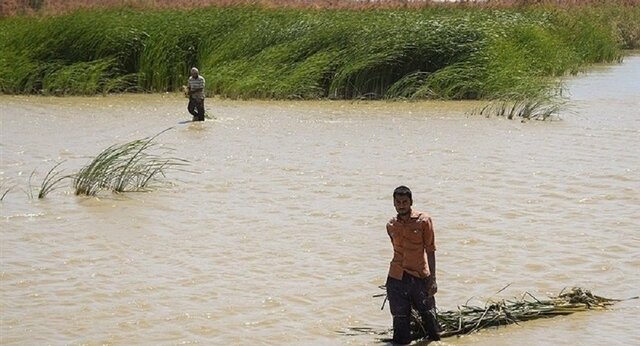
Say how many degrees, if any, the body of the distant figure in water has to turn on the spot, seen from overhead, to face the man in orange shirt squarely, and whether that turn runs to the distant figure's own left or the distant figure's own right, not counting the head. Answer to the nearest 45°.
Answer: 0° — they already face them

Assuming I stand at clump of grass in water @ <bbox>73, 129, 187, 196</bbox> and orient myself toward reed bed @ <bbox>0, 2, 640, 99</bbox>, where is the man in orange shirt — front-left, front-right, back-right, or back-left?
back-right

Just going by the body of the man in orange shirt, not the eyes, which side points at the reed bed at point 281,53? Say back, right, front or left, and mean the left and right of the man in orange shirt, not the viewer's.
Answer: back

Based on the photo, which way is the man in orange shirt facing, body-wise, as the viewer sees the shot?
toward the camera

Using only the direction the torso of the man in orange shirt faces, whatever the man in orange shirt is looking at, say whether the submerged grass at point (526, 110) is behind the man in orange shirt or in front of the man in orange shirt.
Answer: behind

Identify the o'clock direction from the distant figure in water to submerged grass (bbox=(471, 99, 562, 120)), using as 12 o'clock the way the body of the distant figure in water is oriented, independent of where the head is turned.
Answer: The submerged grass is roughly at 9 o'clock from the distant figure in water.

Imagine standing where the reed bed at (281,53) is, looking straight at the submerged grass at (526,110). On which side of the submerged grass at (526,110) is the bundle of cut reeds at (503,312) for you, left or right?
right

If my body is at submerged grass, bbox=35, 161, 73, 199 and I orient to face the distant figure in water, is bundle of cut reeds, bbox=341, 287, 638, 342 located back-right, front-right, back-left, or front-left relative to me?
back-right

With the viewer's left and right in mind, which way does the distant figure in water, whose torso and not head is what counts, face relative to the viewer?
facing the viewer
